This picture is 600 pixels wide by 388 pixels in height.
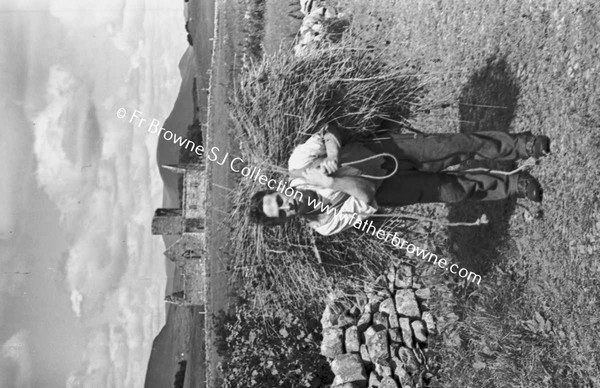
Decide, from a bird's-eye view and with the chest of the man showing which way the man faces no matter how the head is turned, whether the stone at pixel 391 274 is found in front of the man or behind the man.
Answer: behind

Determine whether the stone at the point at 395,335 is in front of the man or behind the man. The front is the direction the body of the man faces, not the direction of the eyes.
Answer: behind

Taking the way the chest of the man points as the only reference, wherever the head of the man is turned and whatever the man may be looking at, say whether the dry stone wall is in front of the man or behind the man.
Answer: behind

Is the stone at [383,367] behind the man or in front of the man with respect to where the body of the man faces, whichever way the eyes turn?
behind

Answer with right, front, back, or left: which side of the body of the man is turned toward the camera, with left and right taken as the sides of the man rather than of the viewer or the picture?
front
